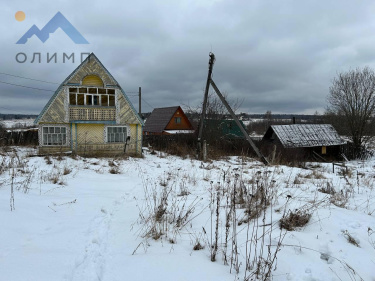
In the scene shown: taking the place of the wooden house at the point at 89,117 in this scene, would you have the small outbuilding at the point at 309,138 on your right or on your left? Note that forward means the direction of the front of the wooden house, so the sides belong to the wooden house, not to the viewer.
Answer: on your left

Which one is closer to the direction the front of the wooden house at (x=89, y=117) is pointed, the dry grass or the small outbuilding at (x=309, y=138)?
the dry grass

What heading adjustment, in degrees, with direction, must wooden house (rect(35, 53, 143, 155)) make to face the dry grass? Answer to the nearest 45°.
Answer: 0° — it already faces it

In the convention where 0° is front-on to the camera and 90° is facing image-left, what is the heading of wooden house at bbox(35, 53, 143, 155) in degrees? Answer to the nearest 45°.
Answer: approximately 0°

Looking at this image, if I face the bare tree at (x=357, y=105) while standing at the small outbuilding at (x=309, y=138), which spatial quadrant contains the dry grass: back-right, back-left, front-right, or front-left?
back-right

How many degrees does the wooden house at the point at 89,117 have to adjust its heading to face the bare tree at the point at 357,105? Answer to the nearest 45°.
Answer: approximately 90° to its left

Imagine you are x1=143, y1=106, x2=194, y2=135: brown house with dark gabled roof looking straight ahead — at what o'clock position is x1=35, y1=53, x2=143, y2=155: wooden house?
The wooden house is roughly at 2 o'clock from the brown house with dark gabled roof.
